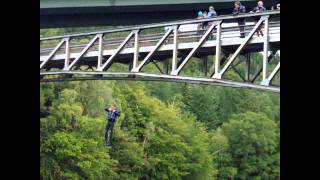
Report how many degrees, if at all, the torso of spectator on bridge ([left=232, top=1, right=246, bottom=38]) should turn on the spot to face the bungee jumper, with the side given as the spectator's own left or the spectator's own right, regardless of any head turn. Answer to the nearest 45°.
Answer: approximately 90° to the spectator's own right

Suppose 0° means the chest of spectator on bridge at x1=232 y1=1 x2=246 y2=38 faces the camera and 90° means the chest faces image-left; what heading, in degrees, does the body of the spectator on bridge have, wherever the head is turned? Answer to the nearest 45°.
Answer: approximately 45°
